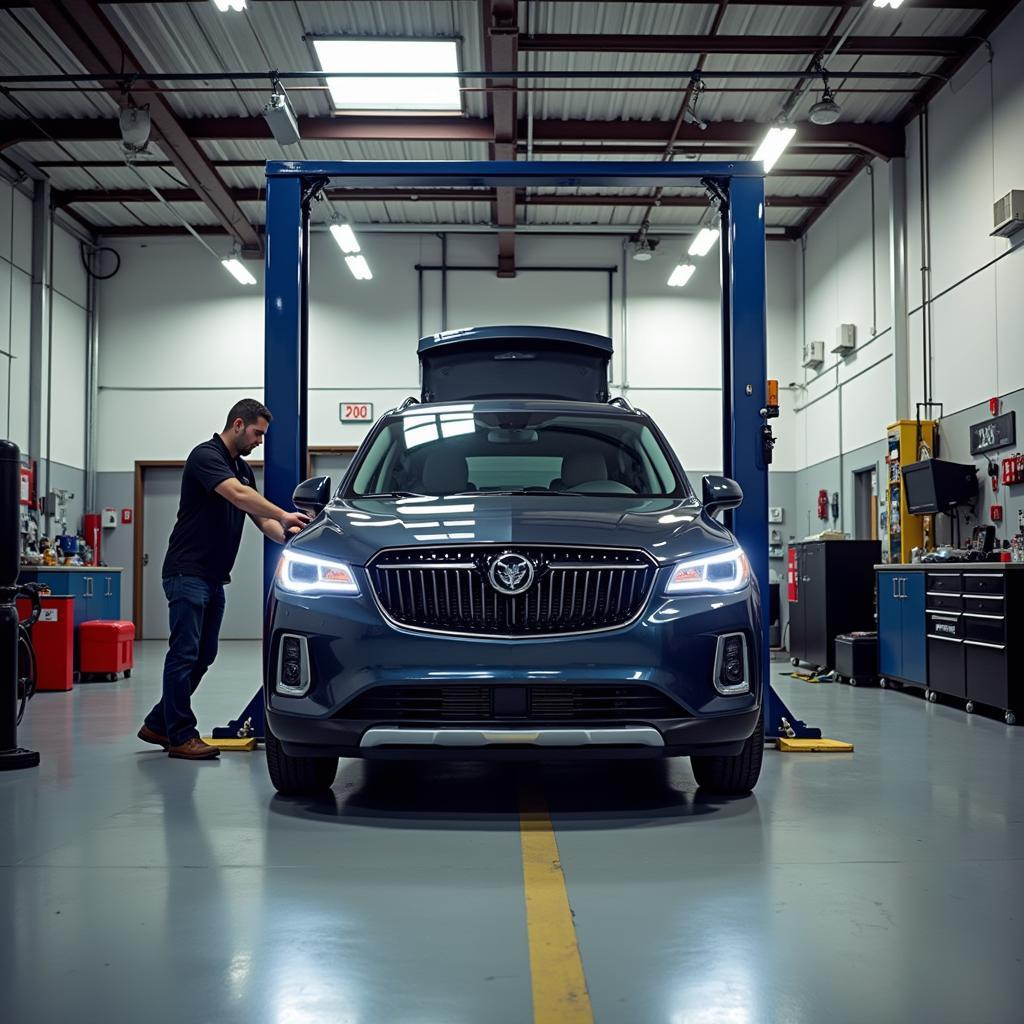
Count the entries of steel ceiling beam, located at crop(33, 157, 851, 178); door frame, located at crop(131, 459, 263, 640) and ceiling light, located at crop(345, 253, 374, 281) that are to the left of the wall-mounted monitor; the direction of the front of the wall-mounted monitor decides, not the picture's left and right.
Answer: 0

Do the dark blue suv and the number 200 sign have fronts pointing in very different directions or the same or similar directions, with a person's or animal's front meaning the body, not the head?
same or similar directions

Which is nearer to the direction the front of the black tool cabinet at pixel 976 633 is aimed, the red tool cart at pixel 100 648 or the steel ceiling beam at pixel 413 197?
the red tool cart

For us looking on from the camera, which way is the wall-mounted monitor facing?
facing the viewer and to the left of the viewer

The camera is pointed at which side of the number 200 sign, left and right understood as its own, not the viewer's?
front

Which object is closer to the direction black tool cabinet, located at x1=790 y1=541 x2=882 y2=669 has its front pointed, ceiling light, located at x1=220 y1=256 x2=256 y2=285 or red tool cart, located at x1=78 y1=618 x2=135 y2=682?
the red tool cart

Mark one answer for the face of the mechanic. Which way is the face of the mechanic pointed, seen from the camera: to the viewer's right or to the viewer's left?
to the viewer's right

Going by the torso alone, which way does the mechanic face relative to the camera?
to the viewer's right

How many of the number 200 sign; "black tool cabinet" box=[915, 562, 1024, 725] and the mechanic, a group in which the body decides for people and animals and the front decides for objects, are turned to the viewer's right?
1

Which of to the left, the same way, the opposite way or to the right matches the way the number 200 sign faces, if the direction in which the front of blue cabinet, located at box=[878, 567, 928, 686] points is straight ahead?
to the left

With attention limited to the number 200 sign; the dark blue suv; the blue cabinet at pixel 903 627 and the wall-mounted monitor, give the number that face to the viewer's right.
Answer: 0

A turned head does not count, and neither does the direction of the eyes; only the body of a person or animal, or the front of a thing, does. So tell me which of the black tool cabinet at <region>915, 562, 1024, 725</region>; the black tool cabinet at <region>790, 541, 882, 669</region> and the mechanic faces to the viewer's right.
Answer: the mechanic

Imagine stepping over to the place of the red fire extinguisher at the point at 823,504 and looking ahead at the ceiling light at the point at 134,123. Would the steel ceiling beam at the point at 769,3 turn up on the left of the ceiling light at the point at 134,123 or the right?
left

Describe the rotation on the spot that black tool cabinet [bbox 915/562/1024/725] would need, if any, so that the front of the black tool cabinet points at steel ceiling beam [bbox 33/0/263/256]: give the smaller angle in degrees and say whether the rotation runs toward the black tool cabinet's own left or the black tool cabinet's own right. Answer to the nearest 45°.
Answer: approximately 45° to the black tool cabinet's own right

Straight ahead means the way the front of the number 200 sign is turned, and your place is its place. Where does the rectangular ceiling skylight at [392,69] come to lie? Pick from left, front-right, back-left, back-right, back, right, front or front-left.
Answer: front
